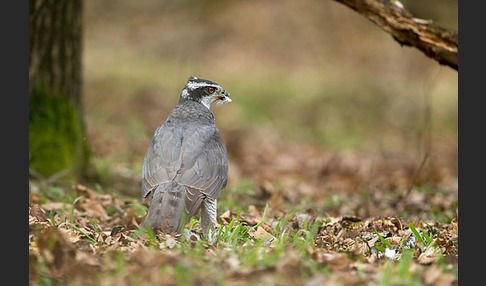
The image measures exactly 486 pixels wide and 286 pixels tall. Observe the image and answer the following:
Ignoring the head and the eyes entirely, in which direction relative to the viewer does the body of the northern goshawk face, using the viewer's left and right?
facing away from the viewer and to the right of the viewer

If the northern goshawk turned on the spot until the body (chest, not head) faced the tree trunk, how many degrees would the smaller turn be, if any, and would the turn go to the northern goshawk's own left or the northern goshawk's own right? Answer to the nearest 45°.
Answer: approximately 90° to the northern goshawk's own left

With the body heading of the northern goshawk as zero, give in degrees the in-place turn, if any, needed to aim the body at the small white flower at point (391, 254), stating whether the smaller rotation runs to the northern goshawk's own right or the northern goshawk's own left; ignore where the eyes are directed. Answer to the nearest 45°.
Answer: approximately 90° to the northern goshawk's own right

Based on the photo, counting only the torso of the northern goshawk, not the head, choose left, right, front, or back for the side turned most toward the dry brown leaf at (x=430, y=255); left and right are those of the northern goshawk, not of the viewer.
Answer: right

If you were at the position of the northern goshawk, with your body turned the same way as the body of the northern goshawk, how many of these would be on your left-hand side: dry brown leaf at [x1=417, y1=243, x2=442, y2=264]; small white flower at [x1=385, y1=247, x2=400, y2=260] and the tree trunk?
1

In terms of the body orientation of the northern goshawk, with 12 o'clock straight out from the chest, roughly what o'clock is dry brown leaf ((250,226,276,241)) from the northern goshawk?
The dry brown leaf is roughly at 2 o'clock from the northern goshawk.
